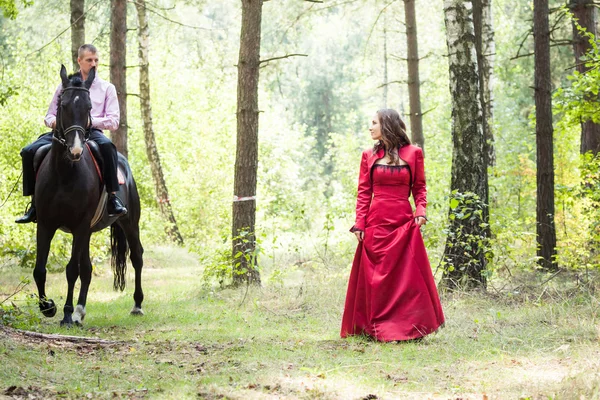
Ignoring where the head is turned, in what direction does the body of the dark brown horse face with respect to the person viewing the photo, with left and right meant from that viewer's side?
facing the viewer and to the left of the viewer

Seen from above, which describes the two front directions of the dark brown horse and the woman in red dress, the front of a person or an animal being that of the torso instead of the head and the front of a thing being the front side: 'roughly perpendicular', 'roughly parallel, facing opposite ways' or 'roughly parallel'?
roughly parallel

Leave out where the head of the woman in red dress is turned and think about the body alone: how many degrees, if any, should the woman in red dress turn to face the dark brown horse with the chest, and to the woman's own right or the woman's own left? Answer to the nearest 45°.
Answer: approximately 90° to the woman's own right

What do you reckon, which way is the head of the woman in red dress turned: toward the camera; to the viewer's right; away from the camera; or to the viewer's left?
to the viewer's left

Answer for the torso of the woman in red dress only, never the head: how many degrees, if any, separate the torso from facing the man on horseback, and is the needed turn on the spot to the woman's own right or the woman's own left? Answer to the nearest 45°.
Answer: approximately 90° to the woman's own right

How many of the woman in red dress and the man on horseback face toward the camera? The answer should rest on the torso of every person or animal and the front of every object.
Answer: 2

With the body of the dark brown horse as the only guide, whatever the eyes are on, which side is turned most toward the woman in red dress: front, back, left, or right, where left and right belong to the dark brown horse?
left

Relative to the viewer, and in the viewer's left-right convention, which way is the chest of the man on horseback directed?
facing the viewer

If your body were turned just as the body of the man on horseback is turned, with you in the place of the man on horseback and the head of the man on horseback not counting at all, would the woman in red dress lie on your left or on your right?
on your left
